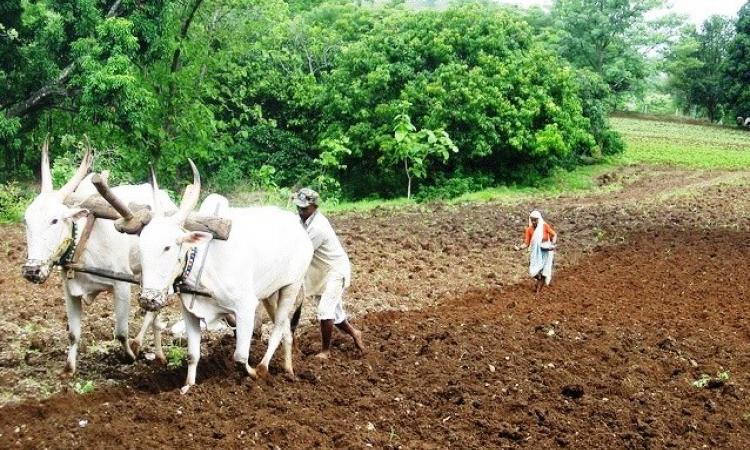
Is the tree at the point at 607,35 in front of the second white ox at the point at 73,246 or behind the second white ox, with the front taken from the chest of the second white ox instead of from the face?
behind

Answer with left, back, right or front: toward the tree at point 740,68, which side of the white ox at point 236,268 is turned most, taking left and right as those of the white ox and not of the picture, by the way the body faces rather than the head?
back

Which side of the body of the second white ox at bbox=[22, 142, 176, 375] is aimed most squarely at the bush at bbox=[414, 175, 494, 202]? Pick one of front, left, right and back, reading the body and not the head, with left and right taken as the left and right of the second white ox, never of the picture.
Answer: back

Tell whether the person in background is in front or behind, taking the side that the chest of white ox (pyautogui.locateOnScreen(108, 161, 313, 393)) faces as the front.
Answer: behind

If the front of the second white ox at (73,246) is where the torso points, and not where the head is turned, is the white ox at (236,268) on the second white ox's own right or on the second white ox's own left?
on the second white ox's own left

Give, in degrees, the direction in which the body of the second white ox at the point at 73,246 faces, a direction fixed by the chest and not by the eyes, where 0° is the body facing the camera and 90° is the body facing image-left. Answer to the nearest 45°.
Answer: approximately 45°

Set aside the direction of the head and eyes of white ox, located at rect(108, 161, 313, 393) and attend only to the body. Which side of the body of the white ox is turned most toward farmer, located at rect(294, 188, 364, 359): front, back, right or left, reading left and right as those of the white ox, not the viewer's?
back
